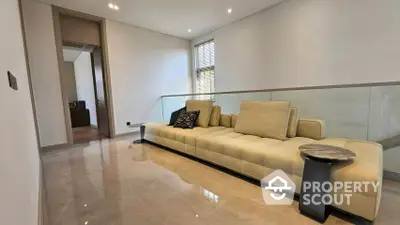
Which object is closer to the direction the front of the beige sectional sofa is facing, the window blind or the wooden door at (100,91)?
the wooden door

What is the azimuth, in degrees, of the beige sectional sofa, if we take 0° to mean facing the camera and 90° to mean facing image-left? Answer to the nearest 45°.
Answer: approximately 45°

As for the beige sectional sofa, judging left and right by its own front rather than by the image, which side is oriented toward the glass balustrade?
back

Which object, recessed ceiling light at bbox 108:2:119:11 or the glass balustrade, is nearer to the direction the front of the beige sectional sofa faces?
the recessed ceiling light

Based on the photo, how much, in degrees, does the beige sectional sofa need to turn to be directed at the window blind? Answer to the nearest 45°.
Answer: approximately 90° to its right

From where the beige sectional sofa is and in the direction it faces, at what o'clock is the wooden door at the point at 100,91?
The wooden door is roughly at 2 o'clock from the beige sectional sofa.
